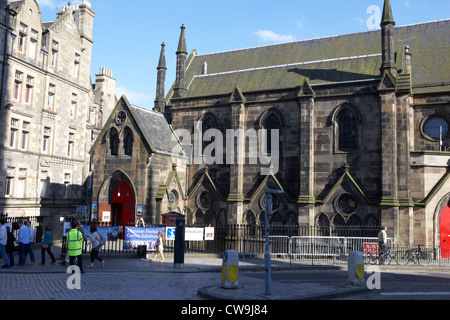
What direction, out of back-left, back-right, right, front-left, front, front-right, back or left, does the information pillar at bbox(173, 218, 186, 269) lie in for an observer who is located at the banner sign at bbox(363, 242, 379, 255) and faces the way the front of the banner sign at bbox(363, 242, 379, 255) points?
front-right

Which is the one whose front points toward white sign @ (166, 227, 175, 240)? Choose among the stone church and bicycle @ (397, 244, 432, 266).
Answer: the stone church

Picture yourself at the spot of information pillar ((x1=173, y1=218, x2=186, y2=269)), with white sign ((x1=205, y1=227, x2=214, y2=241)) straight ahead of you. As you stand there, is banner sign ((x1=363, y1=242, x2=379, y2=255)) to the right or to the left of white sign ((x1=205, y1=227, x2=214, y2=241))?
right

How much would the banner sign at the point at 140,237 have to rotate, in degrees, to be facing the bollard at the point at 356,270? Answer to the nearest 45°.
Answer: approximately 45° to its left

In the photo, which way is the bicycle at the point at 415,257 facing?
to the viewer's right

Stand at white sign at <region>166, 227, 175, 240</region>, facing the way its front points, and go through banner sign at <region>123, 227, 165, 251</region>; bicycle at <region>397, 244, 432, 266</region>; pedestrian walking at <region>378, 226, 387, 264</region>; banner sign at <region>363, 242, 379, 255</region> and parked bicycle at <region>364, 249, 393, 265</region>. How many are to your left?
4

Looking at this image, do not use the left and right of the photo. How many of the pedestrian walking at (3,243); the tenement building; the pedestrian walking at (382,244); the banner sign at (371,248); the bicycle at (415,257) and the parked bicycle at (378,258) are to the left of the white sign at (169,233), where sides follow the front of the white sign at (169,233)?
4

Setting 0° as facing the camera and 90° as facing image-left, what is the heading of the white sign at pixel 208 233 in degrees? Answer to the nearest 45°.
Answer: approximately 0°

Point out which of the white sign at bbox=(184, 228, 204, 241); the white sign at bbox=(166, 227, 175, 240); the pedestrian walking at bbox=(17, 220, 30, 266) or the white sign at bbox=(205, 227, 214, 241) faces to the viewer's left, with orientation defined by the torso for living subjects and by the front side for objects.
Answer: the pedestrian walking

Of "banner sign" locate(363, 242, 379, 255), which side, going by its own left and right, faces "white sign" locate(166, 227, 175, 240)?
right
